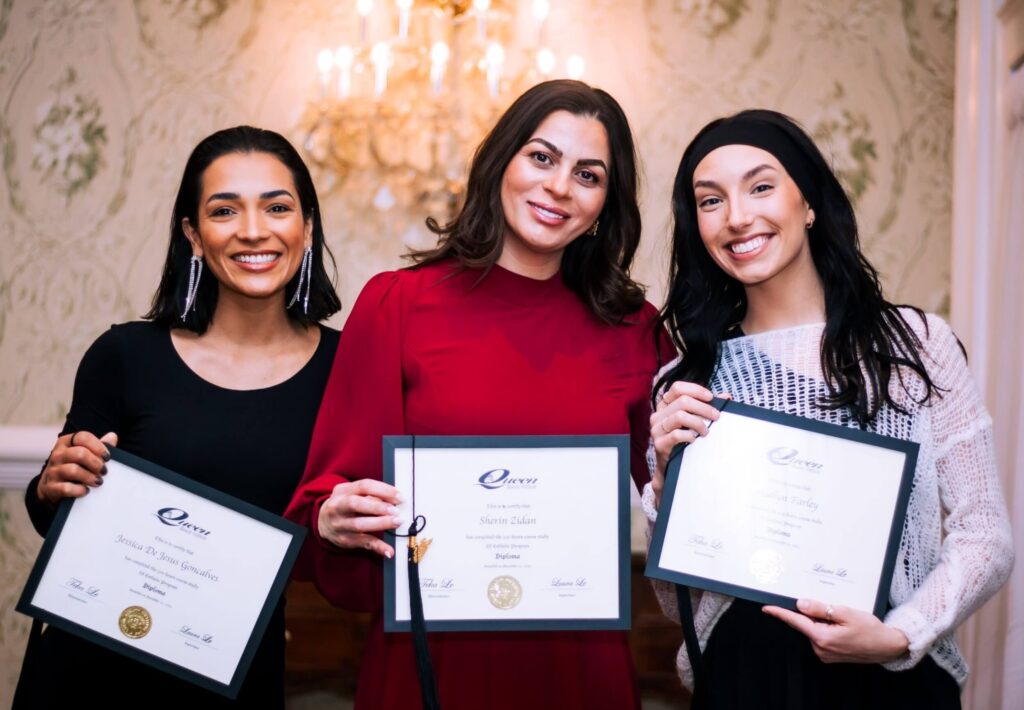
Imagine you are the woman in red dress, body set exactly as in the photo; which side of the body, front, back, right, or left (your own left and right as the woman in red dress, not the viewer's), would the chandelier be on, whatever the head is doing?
back

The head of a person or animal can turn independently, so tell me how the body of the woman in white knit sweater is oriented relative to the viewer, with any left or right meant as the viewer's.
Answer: facing the viewer and to the left of the viewer

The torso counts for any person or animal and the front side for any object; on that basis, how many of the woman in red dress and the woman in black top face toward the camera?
2

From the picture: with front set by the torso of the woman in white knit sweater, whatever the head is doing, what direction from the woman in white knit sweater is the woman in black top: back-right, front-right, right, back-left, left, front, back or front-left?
front-right

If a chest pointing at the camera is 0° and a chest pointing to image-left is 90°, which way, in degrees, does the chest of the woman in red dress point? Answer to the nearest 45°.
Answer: approximately 0°

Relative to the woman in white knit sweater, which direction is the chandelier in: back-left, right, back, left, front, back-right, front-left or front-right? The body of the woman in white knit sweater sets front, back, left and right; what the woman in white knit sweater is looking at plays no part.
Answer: right

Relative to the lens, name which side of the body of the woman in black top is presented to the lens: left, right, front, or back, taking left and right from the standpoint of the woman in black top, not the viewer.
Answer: front
